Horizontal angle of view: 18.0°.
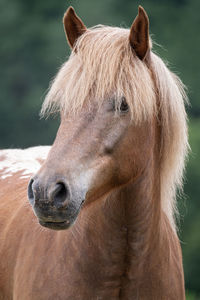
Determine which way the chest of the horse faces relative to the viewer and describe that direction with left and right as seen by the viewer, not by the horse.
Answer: facing the viewer and to the right of the viewer
